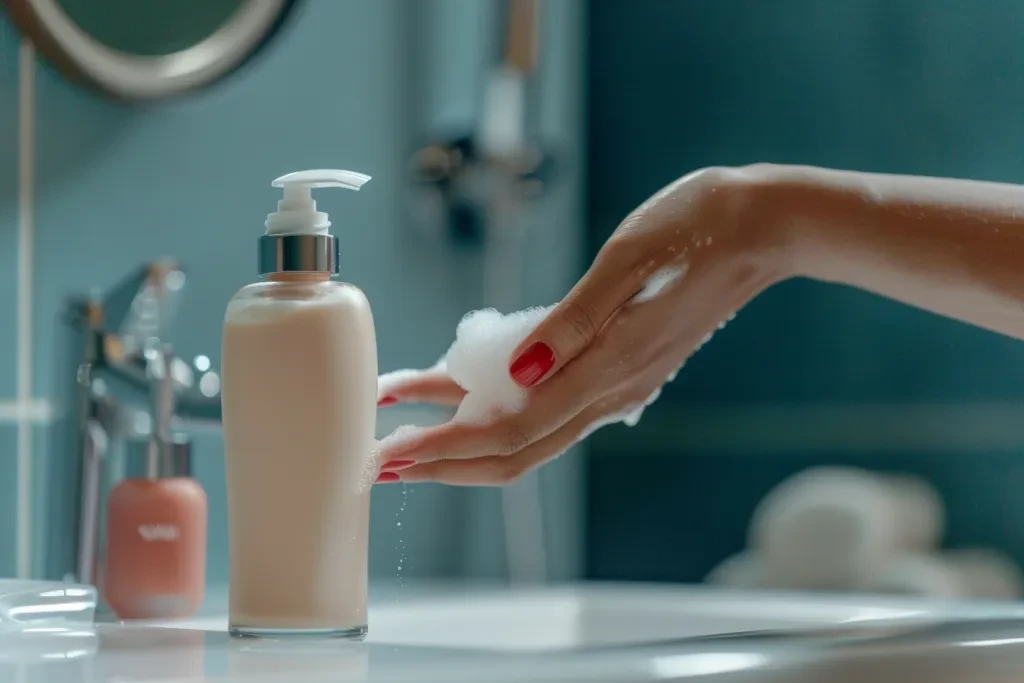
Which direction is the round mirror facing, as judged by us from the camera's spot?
facing the viewer

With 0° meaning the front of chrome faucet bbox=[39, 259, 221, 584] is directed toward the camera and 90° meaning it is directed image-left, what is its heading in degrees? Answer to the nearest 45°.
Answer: approximately 270°

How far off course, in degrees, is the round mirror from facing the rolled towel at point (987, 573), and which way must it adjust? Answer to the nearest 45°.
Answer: approximately 90° to its left

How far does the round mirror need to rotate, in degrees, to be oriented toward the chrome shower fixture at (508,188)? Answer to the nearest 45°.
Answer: approximately 135° to its left
